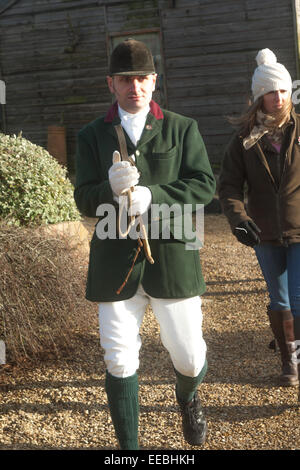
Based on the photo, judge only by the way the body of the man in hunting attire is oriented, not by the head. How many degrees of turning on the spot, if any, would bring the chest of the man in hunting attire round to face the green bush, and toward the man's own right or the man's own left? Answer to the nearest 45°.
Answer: approximately 180°

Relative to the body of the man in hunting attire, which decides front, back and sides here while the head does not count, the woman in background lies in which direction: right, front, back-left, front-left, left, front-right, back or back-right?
back-left

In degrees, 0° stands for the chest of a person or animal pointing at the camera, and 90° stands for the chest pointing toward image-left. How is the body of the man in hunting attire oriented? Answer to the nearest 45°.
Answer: approximately 0°

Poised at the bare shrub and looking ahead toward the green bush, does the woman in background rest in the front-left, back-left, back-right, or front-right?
back-right

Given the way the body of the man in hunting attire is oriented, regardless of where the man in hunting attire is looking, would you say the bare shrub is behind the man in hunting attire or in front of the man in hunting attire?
behind
